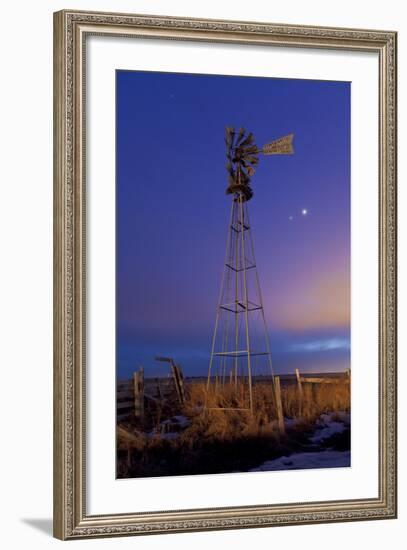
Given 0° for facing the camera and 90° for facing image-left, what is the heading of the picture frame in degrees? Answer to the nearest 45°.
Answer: approximately 315°
